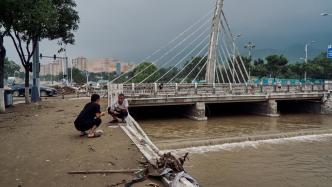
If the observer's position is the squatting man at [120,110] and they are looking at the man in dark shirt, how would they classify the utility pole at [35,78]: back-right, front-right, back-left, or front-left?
back-right

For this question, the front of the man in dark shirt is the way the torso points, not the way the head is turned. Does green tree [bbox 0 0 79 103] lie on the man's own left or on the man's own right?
on the man's own left

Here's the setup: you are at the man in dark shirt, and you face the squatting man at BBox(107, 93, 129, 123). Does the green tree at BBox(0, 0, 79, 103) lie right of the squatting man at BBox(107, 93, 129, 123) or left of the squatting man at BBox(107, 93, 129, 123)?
left

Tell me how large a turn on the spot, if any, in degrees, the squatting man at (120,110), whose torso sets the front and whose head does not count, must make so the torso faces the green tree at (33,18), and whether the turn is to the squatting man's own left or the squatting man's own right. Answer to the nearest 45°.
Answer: approximately 90° to the squatting man's own right

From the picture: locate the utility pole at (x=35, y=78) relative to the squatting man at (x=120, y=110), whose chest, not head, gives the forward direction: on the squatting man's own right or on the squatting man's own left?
on the squatting man's own right

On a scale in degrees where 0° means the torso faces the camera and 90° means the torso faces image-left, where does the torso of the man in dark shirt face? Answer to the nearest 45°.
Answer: approximately 270°

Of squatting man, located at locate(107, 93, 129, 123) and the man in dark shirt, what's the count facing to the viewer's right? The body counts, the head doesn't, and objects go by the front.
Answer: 1

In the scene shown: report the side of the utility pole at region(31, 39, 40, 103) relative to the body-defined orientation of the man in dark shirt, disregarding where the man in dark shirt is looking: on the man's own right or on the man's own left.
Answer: on the man's own left

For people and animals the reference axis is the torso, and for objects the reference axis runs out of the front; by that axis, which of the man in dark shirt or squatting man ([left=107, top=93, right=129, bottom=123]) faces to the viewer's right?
the man in dark shirt

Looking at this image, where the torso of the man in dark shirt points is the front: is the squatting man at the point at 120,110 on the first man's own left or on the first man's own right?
on the first man's own left
